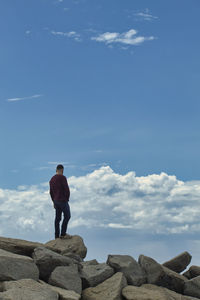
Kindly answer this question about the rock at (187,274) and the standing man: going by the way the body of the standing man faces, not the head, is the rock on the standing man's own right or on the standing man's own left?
on the standing man's own right

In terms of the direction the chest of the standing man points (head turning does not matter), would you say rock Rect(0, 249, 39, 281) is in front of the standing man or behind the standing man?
behind

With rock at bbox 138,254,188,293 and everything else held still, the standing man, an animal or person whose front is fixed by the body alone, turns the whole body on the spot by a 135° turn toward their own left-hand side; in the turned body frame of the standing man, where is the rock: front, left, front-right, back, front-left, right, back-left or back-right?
back-left

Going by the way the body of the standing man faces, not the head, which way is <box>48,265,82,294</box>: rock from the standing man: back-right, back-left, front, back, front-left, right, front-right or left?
back-right

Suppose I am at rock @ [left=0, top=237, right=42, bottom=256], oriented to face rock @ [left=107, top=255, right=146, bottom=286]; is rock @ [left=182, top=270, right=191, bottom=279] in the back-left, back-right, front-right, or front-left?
front-left

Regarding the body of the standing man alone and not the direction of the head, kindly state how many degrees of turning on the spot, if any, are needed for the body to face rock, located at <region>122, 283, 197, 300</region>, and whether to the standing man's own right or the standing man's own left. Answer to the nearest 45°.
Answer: approximately 90° to the standing man's own right

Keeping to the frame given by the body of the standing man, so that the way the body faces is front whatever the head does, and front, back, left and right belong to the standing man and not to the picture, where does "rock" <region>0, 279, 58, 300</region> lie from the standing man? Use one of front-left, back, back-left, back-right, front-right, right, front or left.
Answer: back-right

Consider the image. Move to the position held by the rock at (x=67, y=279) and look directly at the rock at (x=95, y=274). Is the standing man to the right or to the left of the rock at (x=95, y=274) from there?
left

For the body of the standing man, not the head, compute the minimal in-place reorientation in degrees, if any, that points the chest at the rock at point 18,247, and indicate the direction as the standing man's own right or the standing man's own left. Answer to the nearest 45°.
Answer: approximately 180°

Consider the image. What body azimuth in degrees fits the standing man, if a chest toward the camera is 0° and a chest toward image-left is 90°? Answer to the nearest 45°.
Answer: approximately 225°
